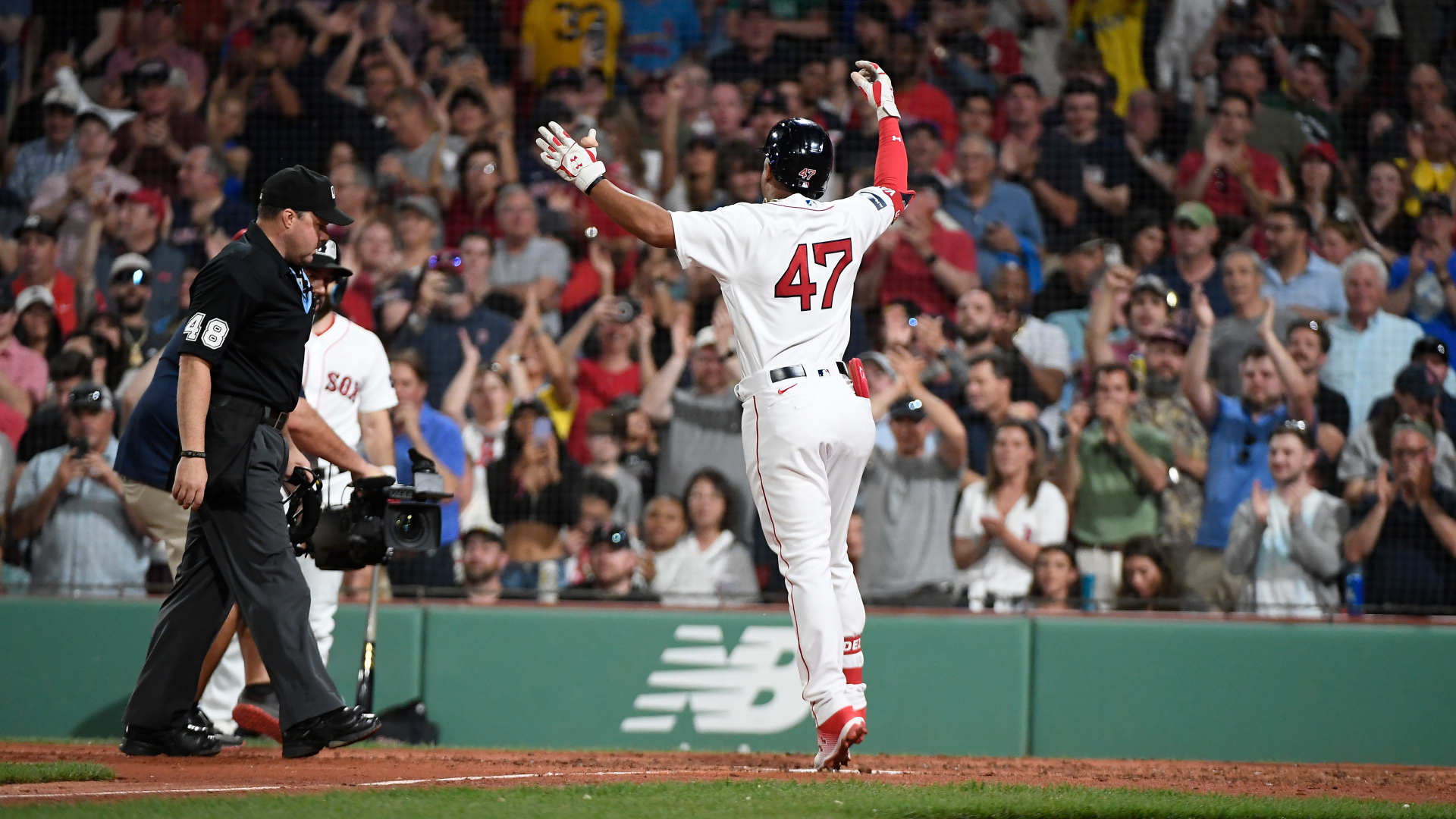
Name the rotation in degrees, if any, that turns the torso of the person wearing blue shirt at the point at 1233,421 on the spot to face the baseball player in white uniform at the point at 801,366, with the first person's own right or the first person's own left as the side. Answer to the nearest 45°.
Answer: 0° — they already face them

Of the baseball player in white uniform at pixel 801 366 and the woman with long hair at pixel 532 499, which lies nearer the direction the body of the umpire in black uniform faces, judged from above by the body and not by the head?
the baseball player in white uniform

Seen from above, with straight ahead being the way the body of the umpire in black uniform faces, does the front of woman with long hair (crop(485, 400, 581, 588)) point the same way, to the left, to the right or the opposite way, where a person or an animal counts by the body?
to the right

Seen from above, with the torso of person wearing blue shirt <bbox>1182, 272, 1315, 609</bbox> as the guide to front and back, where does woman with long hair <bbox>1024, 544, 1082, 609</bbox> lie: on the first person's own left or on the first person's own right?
on the first person's own right

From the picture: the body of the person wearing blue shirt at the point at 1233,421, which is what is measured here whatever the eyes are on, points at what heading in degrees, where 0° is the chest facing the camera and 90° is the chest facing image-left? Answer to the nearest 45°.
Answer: approximately 0°

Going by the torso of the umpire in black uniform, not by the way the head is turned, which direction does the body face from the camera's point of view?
to the viewer's right

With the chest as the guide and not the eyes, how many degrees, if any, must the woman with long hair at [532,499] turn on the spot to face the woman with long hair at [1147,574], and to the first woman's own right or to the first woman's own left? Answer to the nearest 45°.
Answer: approximately 90° to the first woman's own left
